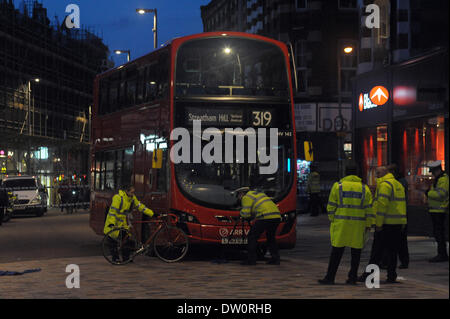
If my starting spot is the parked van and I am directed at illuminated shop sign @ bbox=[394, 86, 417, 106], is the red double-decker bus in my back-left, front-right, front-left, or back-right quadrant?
front-right

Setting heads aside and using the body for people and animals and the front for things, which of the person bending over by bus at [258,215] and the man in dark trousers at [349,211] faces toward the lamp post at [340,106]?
the man in dark trousers

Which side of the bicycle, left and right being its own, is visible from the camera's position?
right

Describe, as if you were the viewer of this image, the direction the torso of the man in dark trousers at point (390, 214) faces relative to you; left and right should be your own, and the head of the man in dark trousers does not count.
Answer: facing away from the viewer and to the left of the viewer

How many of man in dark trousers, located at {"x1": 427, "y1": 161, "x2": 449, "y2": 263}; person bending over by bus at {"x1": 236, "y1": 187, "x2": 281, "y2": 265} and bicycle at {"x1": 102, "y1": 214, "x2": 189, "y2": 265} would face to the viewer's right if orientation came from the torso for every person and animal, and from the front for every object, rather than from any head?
1

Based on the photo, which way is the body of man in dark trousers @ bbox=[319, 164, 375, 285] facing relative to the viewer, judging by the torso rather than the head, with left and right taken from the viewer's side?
facing away from the viewer

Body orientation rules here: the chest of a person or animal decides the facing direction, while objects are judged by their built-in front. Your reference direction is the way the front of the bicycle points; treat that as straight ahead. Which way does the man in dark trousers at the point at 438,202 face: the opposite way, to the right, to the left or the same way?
the opposite way

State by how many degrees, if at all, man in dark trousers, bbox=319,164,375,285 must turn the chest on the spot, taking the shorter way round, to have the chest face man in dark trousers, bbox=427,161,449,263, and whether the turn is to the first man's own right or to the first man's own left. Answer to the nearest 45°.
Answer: approximately 45° to the first man's own right

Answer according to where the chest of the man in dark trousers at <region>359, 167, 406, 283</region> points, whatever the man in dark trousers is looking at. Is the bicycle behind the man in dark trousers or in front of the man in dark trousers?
in front

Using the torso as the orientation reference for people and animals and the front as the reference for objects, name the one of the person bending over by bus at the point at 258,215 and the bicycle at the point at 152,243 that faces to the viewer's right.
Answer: the bicycle

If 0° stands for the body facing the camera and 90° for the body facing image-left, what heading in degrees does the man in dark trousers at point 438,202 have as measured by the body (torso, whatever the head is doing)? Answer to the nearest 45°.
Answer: approximately 90°

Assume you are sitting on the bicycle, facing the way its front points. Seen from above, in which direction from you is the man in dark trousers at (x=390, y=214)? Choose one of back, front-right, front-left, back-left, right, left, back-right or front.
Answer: front-right
